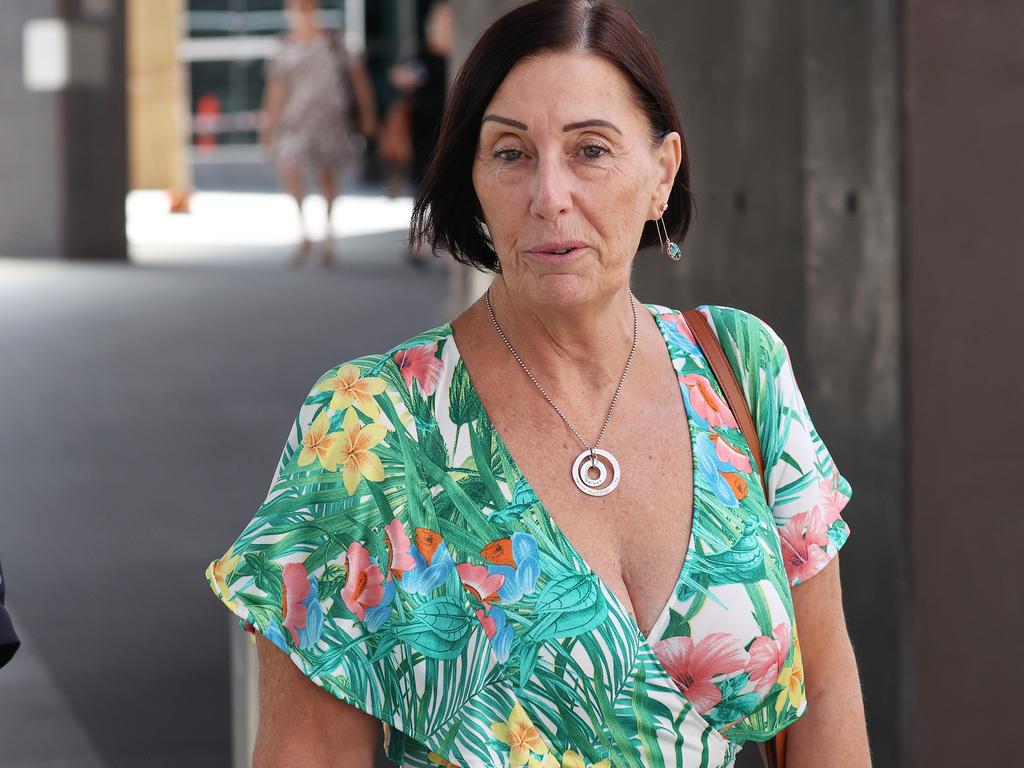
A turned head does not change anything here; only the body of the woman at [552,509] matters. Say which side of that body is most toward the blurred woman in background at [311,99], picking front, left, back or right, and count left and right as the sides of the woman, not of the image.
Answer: back

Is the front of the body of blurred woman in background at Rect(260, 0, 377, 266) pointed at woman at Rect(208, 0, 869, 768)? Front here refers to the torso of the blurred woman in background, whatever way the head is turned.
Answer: yes

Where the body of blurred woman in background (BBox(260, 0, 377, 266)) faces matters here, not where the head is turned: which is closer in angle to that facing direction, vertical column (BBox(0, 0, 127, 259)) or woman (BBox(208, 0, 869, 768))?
the woman

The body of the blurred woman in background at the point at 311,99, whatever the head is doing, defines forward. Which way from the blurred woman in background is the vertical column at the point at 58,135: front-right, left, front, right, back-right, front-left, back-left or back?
back-right

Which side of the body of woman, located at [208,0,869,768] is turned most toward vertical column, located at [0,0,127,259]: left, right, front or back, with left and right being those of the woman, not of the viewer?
back

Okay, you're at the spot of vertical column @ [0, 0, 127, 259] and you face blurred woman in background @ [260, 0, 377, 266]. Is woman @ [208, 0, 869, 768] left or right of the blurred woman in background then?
right

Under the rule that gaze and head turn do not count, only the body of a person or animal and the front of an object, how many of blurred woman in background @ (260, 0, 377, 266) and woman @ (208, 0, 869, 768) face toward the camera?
2

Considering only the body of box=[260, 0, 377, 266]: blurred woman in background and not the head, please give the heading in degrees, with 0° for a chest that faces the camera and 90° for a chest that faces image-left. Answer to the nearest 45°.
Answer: approximately 0°
